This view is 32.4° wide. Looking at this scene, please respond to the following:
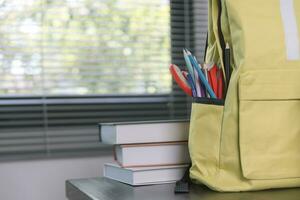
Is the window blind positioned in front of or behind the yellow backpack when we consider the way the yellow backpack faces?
behind

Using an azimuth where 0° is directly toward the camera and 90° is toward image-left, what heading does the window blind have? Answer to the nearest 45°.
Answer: approximately 0°

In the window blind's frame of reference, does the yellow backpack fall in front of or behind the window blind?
in front

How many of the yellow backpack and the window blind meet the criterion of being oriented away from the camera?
0

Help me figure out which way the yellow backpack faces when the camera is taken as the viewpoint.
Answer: facing the viewer and to the right of the viewer
